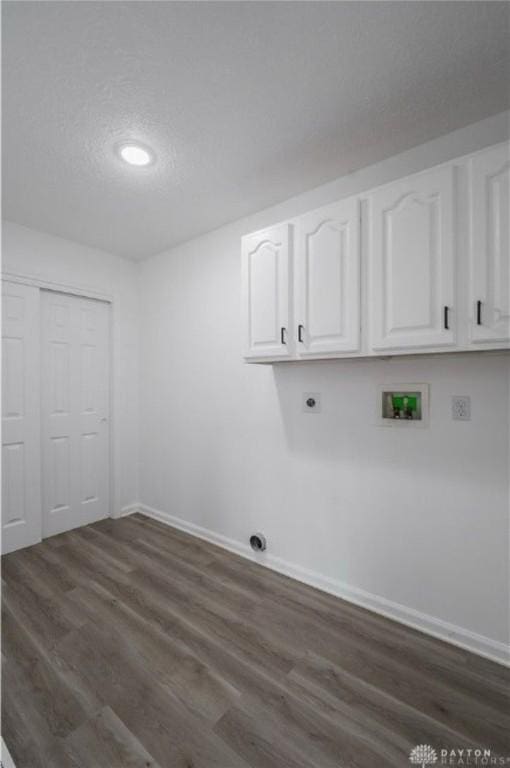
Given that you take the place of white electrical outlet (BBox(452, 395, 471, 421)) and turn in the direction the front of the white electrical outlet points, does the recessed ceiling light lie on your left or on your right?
on your right

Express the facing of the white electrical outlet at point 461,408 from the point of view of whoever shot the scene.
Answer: facing the viewer

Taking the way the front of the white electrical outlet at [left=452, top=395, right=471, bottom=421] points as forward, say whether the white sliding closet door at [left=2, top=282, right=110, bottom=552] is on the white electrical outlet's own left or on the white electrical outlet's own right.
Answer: on the white electrical outlet's own right
